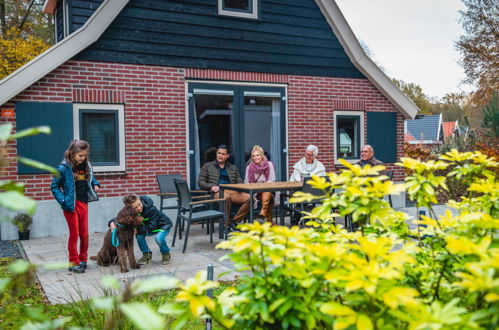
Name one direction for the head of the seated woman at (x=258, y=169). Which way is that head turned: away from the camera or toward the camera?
toward the camera

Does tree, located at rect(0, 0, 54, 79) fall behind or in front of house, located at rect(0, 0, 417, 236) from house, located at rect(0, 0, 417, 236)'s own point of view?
behind

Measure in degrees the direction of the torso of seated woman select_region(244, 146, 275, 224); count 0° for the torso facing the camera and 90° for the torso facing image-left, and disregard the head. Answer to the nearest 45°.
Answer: approximately 0°

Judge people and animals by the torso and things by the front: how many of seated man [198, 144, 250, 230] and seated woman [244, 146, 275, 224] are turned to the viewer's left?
0

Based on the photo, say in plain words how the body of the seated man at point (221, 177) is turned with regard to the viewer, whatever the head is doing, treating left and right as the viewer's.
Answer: facing the viewer and to the right of the viewer

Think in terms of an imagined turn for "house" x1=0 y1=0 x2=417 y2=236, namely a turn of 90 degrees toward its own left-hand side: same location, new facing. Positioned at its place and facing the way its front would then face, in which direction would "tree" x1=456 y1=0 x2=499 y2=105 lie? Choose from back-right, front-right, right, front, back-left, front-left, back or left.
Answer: front-left

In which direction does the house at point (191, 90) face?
toward the camera

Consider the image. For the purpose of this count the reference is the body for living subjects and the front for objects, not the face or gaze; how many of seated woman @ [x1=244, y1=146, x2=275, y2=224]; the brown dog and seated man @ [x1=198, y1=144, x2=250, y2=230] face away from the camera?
0

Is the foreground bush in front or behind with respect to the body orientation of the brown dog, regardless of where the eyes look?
in front

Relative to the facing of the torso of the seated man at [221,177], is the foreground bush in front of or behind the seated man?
in front

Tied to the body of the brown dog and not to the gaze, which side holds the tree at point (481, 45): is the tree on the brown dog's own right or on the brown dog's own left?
on the brown dog's own left
